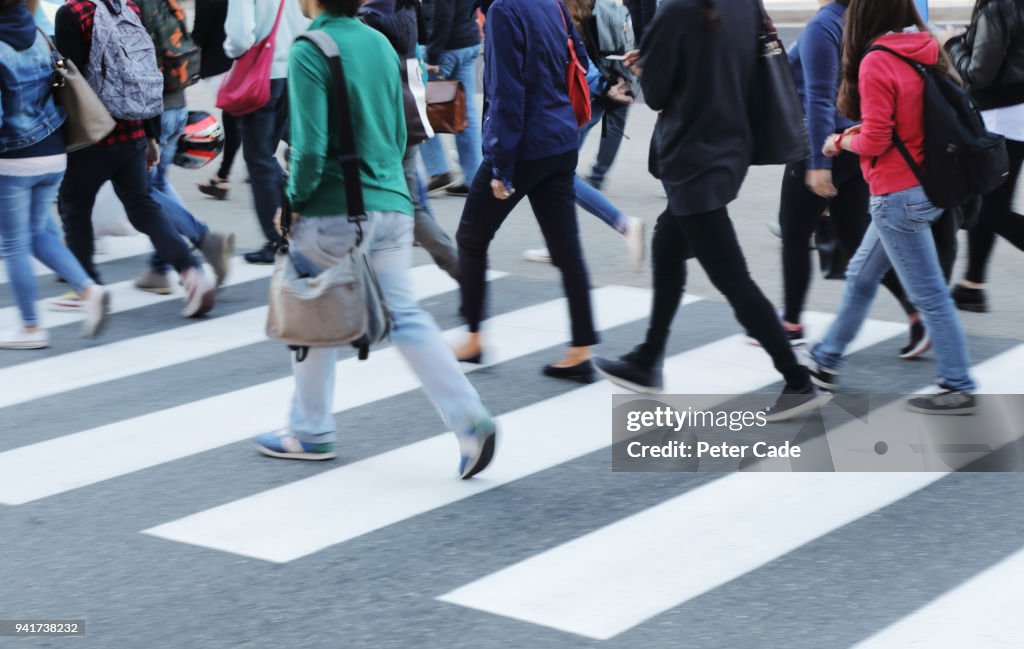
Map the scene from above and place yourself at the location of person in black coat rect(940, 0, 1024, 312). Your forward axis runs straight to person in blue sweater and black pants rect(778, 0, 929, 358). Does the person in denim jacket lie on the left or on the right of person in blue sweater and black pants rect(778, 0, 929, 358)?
right

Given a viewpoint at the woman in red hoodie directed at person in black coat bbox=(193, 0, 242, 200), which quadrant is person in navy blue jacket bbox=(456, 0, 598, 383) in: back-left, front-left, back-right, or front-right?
front-left

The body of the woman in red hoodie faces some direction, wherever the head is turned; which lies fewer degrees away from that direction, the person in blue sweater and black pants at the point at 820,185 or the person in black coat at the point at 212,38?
the person in black coat

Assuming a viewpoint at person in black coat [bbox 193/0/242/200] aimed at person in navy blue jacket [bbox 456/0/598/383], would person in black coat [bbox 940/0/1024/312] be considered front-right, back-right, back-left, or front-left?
front-left
